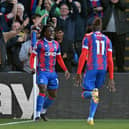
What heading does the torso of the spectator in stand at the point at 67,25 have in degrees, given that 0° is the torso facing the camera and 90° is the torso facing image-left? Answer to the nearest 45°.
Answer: approximately 0°

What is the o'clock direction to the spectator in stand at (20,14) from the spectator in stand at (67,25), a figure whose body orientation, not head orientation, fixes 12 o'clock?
the spectator in stand at (20,14) is roughly at 3 o'clock from the spectator in stand at (67,25).

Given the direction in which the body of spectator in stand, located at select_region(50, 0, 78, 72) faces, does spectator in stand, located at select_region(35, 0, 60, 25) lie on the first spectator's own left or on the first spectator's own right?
on the first spectator's own right

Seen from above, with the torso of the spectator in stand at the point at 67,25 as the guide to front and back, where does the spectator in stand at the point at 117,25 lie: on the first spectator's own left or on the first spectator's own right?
on the first spectator's own left

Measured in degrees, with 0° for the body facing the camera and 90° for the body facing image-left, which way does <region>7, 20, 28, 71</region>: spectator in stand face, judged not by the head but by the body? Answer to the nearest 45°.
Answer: approximately 315°

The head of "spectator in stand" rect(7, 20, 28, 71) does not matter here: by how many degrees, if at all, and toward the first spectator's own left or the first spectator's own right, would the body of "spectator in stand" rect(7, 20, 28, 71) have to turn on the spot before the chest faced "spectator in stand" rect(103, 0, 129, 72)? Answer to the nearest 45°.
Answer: approximately 45° to the first spectator's own left

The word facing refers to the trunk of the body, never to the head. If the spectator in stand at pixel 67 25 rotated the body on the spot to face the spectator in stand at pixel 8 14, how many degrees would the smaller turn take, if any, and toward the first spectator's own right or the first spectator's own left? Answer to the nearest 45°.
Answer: approximately 90° to the first spectator's own right
